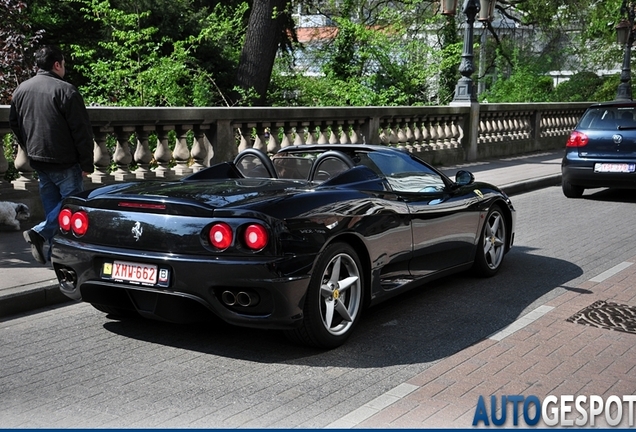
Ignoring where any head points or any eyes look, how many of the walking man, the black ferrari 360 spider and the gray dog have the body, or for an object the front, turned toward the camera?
0

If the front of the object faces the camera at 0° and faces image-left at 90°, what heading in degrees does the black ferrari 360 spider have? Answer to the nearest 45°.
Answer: approximately 225°

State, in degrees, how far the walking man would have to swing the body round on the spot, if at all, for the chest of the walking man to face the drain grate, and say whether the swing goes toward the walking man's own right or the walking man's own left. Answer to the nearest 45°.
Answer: approximately 90° to the walking man's own right

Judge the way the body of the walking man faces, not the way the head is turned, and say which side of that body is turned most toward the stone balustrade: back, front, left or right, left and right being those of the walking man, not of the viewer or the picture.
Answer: front

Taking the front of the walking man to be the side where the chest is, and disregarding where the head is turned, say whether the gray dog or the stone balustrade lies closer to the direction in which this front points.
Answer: the stone balustrade

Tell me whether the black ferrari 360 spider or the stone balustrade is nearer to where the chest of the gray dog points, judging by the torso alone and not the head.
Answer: the stone balustrade

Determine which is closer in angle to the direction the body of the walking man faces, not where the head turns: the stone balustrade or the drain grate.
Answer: the stone balustrade

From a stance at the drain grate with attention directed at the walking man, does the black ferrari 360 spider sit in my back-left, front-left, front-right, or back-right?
front-left

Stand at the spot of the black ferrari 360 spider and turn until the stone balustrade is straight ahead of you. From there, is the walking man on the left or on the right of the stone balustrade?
left

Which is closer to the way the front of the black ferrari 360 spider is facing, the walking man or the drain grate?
the drain grate

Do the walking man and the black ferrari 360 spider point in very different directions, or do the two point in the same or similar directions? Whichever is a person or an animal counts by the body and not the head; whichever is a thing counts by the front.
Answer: same or similar directions

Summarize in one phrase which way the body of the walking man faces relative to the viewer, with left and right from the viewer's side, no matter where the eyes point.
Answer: facing away from the viewer and to the right of the viewer
